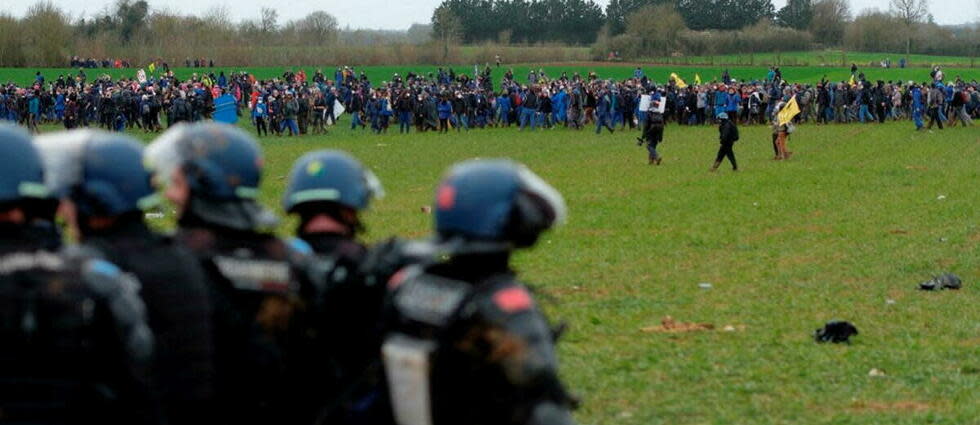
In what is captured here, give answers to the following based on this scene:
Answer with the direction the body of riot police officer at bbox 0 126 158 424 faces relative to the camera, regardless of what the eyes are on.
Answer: away from the camera

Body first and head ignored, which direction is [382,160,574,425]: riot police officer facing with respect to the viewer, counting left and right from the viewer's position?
facing away from the viewer and to the right of the viewer

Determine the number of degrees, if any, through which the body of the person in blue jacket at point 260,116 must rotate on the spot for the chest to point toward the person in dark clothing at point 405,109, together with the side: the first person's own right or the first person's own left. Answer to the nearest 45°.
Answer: approximately 90° to the first person's own left

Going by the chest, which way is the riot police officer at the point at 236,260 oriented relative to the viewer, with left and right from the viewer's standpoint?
facing away from the viewer and to the left of the viewer

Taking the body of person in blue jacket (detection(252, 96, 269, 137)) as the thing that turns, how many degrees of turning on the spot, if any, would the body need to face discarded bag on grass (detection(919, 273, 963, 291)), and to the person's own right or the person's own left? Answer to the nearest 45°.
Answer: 0° — they already face it

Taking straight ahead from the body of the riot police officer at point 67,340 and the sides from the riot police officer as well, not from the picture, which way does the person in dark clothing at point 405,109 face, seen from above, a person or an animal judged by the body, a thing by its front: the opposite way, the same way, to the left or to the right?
the opposite way

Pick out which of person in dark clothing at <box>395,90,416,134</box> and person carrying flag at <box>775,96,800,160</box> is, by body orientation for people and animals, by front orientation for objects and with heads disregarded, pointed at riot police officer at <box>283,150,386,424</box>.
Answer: the person in dark clothing

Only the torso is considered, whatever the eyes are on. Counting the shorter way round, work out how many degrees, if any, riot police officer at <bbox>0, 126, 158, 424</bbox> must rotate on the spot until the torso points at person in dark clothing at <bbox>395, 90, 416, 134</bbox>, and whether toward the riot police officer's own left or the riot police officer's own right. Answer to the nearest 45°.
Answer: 0° — they already face them
